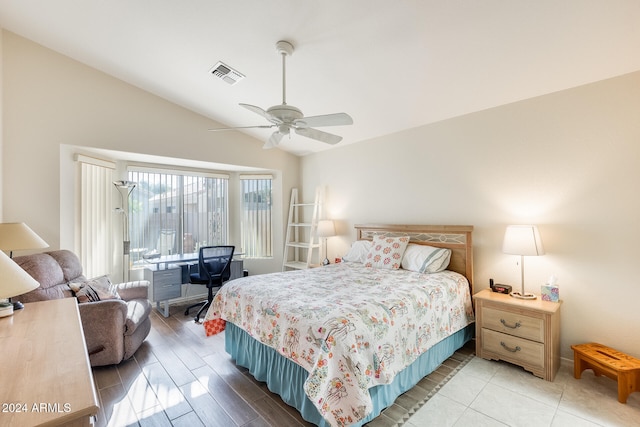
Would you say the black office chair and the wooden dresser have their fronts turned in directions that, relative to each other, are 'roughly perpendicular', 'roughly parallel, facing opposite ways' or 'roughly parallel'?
roughly perpendicular

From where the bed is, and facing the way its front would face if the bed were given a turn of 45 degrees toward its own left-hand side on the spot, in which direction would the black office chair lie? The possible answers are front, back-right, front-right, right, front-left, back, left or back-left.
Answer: back-right

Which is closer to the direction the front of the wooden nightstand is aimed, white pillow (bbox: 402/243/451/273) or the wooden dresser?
the wooden dresser

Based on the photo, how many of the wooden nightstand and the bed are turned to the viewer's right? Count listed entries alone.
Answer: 0

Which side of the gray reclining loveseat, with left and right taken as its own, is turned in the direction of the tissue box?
front

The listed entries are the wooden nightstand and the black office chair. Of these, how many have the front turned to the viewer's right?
0

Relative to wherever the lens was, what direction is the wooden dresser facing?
facing to the right of the viewer

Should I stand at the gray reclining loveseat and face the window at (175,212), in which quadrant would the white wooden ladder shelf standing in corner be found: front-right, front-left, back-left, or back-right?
front-right

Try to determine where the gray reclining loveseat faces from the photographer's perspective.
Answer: facing the viewer and to the right of the viewer

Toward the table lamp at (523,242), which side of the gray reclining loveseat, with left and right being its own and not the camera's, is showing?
front

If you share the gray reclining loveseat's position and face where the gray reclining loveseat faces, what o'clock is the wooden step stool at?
The wooden step stool is roughly at 12 o'clock from the gray reclining loveseat.

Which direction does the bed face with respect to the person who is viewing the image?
facing the viewer and to the left of the viewer
